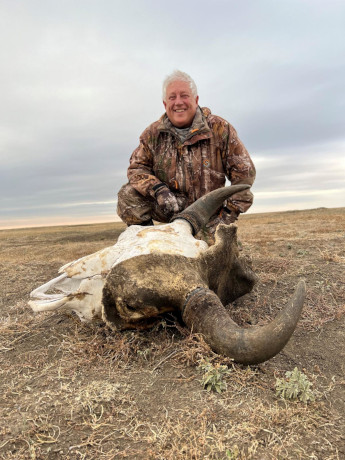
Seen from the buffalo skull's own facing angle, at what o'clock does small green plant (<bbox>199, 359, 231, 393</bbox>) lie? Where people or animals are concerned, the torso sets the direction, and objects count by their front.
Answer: The small green plant is roughly at 8 o'clock from the buffalo skull.

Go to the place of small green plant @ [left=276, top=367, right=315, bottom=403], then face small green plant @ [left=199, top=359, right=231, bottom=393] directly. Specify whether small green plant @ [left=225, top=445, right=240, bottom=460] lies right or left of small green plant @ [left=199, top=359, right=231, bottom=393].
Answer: left

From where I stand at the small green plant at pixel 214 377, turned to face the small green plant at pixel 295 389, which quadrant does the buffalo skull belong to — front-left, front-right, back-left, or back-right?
back-left

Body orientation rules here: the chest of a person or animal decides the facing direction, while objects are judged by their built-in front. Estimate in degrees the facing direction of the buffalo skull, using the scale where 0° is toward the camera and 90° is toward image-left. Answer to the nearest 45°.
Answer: approximately 90°

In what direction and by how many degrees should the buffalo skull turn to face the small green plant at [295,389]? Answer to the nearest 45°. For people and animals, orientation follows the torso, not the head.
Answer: approximately 135° to its left

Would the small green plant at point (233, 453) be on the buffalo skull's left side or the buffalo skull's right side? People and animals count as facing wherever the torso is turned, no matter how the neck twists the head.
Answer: on its left

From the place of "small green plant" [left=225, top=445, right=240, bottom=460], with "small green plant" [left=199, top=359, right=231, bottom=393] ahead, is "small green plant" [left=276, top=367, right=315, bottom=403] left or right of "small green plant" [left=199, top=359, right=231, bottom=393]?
right
